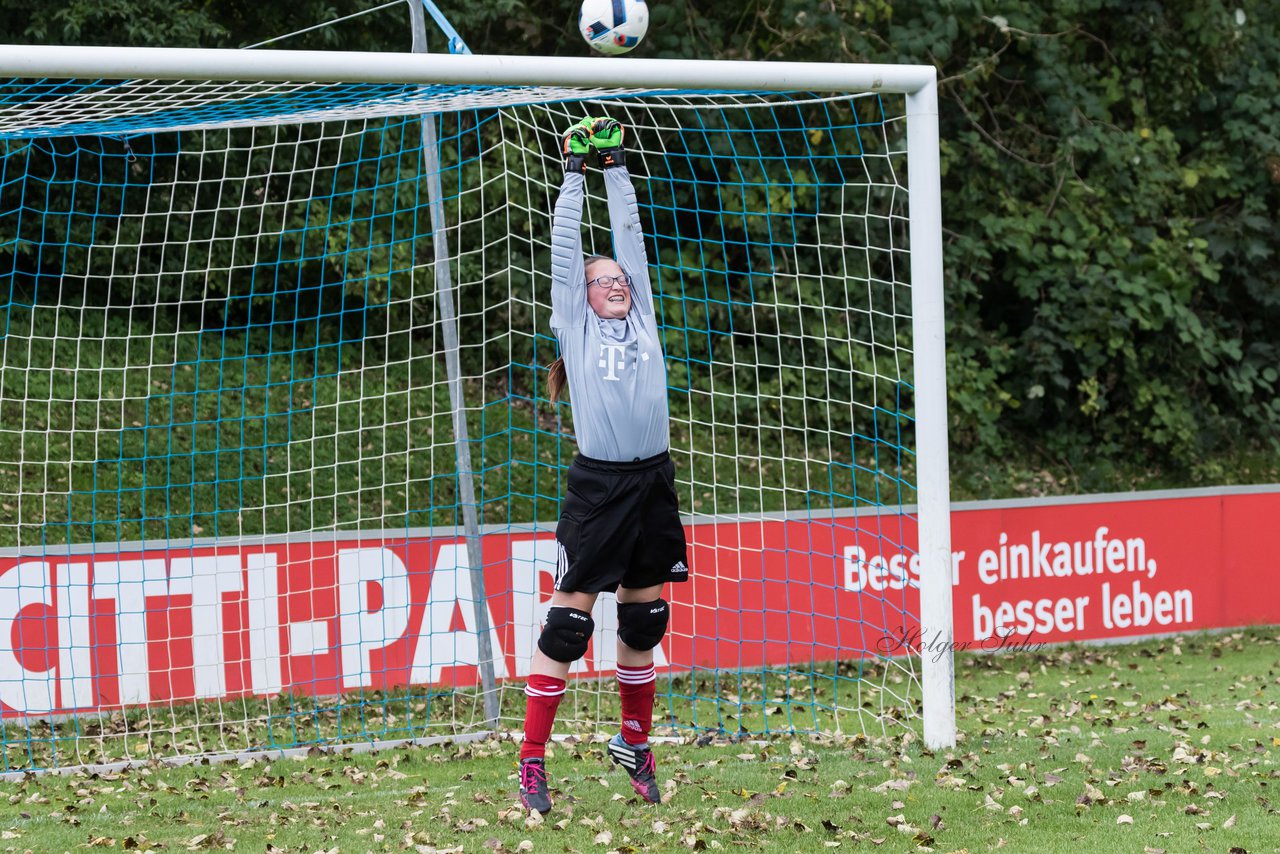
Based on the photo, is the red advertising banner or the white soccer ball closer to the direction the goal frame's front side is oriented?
the white soccer ball

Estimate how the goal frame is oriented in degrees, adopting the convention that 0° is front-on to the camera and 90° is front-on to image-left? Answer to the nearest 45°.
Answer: approximately 0°
